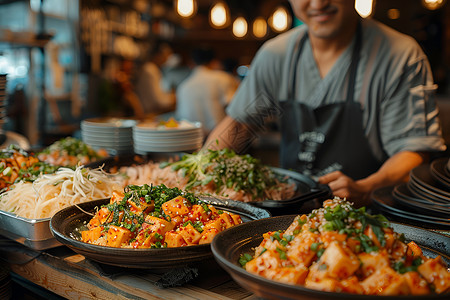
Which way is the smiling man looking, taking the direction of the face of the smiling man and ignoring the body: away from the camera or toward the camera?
toward the camera

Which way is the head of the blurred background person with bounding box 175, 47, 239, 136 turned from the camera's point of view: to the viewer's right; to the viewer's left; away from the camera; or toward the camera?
away from the camera
